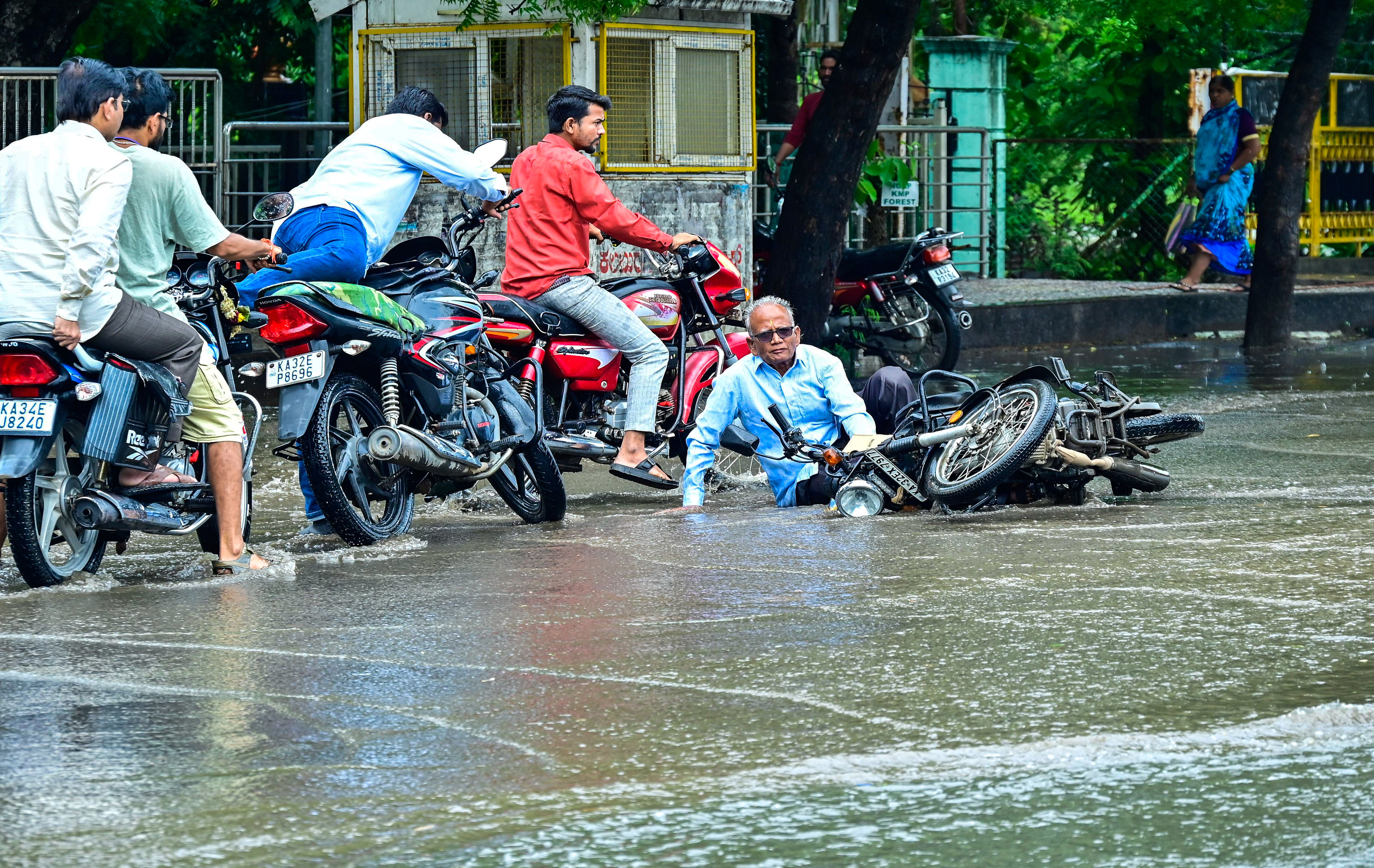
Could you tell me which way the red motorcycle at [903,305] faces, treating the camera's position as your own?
facing away from the viewer and to the left of the viewer

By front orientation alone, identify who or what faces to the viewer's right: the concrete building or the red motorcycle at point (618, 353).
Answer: the red motorcycle

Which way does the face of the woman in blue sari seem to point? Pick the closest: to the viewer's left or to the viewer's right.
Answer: to the viewer's left

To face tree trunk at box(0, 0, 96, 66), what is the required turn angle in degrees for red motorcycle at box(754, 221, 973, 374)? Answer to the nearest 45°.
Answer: approximately 45° to its left

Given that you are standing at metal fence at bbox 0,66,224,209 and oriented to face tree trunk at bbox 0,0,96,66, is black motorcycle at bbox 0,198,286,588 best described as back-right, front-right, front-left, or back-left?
back-left

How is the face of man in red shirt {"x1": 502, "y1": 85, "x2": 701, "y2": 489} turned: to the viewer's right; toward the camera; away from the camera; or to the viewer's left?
to the viewer's right

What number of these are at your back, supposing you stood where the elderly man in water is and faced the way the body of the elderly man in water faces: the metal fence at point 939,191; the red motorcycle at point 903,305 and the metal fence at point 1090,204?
3

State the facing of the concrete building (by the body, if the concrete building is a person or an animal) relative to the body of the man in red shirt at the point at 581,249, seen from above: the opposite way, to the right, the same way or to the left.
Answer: to the right

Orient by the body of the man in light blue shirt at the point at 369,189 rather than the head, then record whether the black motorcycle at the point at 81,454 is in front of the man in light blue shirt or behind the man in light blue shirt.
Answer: behind

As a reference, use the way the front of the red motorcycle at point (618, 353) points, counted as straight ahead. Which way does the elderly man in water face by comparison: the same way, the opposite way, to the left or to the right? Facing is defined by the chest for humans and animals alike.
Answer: to the right

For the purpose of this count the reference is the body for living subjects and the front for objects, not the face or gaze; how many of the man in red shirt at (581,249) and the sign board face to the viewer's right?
1
